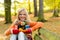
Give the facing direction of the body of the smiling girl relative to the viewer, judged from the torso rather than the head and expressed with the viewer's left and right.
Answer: facing the viewer

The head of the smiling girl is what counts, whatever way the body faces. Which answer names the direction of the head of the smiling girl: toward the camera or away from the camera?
toward the camera
